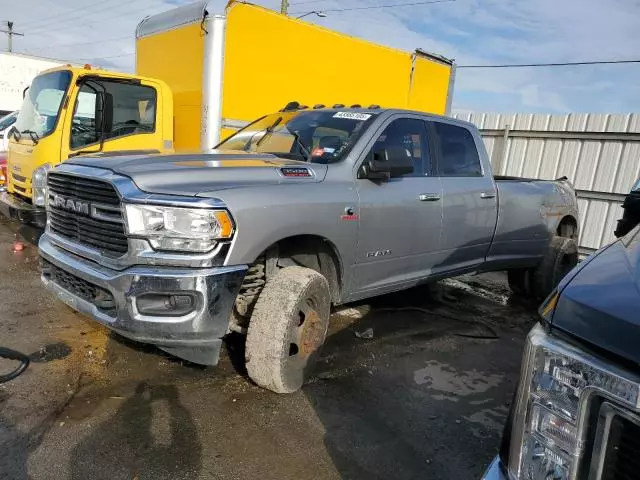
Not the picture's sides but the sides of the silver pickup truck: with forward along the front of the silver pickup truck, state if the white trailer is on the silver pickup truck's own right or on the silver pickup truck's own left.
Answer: on the silver pickup truck's own right

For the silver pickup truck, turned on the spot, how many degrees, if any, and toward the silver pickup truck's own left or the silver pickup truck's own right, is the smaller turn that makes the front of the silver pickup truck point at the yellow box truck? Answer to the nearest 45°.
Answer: approximately 90° to the silver pickup truck's own right

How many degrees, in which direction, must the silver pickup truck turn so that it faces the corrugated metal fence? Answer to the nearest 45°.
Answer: approximately 180°

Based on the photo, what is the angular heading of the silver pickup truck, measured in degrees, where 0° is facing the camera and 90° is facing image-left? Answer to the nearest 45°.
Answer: approximately 45°

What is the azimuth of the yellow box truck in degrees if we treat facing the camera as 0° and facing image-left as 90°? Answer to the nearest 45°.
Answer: approximately 45°

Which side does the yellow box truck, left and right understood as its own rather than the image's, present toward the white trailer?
right

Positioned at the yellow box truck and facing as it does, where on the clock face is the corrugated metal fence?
The corrugated metal fence is roughly at 7 o'clock from the yellow box truck.
